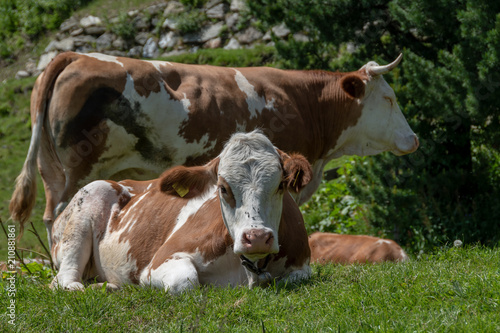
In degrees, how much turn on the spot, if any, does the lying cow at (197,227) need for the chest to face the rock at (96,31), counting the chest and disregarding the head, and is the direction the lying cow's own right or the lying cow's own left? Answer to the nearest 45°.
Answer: approximately 135° to the lying cow's own left

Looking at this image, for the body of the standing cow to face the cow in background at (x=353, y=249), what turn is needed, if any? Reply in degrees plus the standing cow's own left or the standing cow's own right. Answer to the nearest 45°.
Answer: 0° — it already faces it

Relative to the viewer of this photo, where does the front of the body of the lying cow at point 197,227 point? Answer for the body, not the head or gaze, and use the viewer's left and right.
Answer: facing the viewer and to the right of the viewer

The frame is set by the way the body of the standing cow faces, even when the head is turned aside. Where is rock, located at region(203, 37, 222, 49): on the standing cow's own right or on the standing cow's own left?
on the standing cow's own left

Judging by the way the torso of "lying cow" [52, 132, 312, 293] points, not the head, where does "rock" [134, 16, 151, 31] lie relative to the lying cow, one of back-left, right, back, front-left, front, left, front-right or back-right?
back-left

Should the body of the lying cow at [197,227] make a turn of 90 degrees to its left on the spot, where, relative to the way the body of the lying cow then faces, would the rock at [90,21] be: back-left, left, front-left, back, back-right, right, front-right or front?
front-left

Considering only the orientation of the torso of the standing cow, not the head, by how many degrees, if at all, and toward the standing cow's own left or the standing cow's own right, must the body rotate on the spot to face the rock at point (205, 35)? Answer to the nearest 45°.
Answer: approximately 90° to the standing cow's own left

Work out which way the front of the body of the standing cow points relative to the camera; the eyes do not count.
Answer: to the viewer's right

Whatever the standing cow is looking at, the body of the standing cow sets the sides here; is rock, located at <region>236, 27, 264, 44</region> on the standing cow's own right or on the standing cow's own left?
on the standing cow's own left

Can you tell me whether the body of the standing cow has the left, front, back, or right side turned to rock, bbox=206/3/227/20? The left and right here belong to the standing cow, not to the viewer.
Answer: left

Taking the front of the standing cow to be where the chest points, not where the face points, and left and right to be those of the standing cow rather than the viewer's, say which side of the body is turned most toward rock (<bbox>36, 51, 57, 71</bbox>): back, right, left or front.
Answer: left

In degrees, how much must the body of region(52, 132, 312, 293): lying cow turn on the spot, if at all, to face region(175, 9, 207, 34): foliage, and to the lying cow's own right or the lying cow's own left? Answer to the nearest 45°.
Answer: approximately 135° to the lying cow's own left

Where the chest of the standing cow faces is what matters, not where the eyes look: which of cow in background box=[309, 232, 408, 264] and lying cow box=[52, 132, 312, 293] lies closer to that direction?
the cow in background

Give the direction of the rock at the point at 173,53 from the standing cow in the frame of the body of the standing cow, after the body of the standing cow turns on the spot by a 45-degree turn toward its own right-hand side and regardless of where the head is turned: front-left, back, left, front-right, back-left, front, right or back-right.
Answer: back-left
